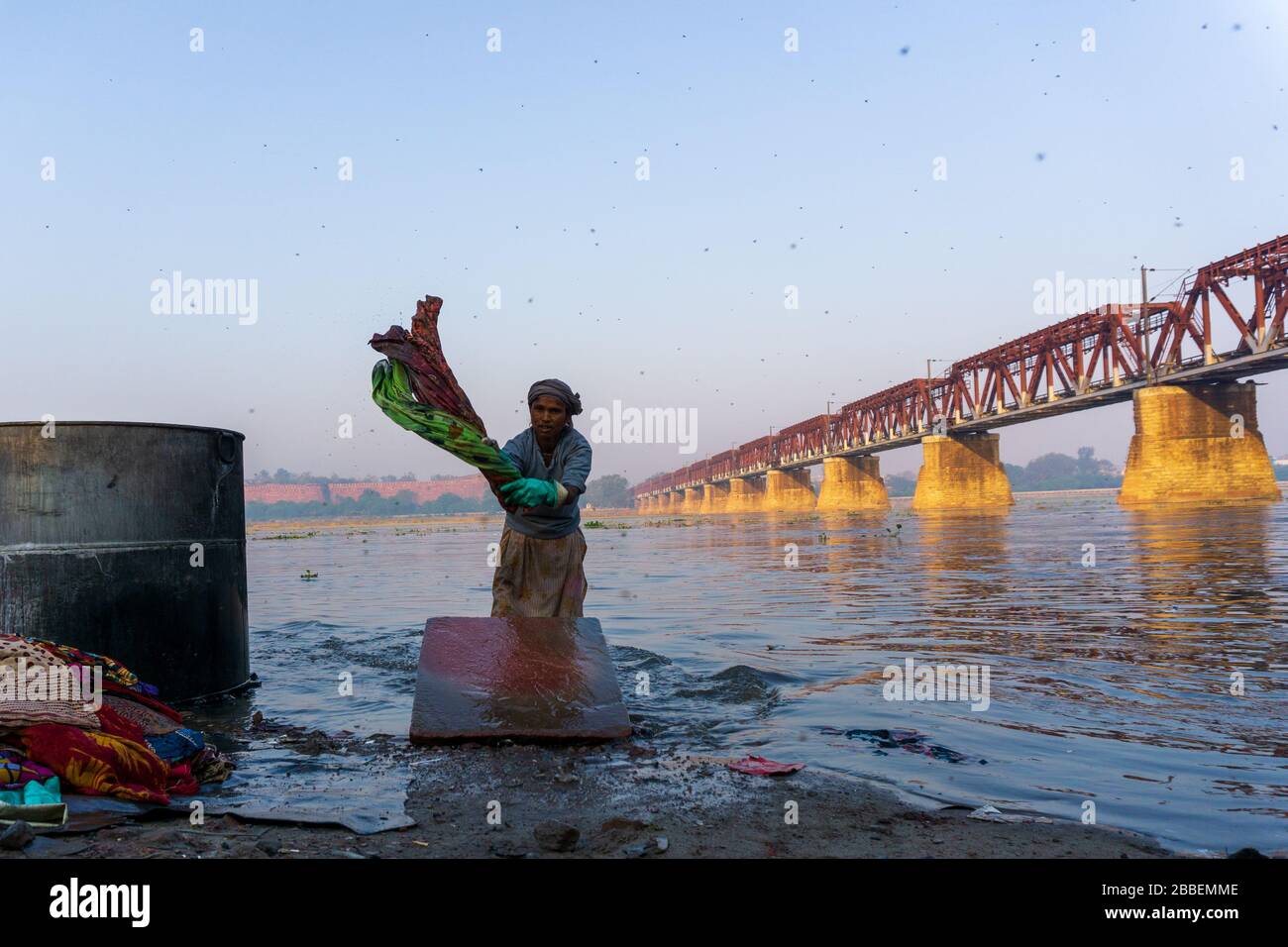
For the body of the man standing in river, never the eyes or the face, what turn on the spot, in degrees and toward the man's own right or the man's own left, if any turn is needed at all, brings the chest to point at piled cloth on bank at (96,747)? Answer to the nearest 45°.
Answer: approximately 45° to the man's own right

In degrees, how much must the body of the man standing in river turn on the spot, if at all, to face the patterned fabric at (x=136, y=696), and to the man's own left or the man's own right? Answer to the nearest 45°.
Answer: approximately 45° to the man's own right

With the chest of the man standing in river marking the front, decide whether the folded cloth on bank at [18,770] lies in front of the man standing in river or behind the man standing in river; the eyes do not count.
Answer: in front

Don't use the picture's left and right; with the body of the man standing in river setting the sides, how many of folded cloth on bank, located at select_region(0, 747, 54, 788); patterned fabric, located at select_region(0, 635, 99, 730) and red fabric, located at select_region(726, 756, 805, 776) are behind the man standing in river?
0

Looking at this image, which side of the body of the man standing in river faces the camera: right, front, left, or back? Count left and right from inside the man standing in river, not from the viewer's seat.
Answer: front

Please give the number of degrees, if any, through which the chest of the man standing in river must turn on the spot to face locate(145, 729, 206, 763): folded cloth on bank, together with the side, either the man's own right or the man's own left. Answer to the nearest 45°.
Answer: approximately 45° to the man's own right

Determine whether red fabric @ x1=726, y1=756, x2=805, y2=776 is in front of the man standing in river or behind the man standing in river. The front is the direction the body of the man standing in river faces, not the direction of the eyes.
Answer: in front

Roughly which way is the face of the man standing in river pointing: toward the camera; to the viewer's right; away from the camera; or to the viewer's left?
toward the camera

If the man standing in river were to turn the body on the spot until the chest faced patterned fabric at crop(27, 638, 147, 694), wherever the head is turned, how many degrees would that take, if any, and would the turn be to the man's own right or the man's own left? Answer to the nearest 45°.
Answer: approximately 45° to the man's own right
